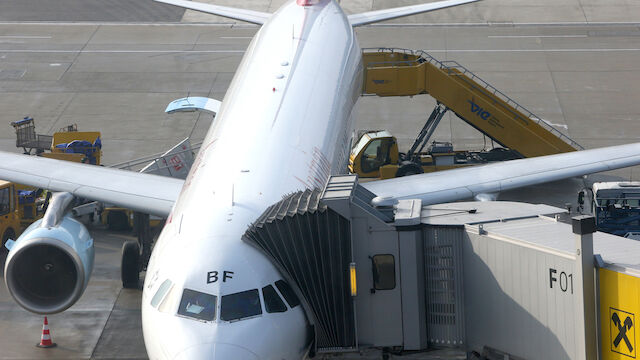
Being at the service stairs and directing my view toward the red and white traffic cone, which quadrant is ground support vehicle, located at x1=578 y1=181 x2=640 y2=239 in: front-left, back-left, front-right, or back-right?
front-left

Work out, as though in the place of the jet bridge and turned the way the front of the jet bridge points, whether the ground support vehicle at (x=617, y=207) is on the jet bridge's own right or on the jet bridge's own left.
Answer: on the jet bridge's own right

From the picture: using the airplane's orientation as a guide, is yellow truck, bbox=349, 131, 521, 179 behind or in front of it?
behind

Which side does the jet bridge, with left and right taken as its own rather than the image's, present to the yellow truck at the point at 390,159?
right

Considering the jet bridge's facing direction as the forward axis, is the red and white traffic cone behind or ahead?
ahead

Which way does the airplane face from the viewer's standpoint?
toward the camera

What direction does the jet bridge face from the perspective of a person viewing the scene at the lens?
facing to the left of the viewer

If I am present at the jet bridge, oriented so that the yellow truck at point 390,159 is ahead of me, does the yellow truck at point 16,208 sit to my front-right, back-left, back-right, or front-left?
front-left

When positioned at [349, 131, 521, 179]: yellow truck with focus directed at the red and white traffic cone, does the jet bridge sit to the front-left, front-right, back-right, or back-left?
front-left

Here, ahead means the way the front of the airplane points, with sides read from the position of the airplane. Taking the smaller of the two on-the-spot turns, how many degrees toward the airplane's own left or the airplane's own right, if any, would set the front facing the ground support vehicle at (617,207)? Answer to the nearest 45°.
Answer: approximately 135° to the airplane's own left

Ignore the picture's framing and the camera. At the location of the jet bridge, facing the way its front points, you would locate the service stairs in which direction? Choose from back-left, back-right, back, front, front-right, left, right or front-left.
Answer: right

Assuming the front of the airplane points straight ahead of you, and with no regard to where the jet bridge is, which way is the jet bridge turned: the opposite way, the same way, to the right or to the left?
to the right

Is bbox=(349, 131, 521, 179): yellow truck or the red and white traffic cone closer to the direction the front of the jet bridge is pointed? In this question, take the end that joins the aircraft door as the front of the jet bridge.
the red and white traffic cone

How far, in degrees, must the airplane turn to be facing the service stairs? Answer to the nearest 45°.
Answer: approximately 135° to its left
